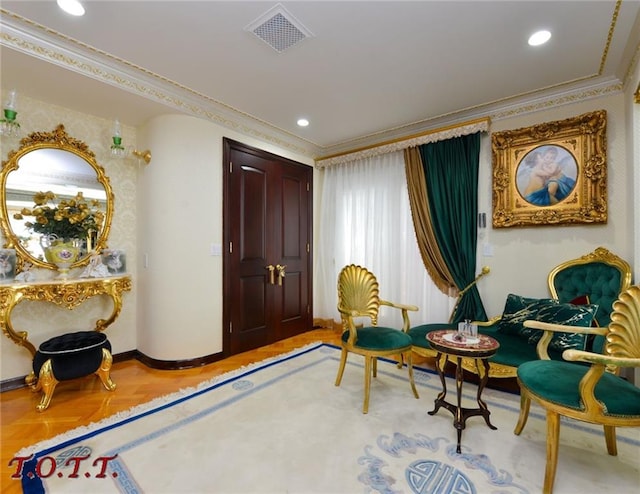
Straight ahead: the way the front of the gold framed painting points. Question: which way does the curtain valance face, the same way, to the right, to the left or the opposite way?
the same way

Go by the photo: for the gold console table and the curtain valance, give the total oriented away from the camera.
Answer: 0

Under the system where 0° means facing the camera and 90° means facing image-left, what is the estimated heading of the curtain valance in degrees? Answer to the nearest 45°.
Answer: approximately 45°

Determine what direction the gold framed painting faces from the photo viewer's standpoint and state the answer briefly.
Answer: facing the viewer and to the left of the viewer

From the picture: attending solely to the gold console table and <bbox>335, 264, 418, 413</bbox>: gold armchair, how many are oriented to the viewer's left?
0

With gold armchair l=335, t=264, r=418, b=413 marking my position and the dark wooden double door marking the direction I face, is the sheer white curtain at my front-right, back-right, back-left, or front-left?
front-right

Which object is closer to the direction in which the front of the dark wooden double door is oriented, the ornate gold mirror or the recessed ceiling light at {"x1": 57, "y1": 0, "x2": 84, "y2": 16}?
the recessed ceiling light

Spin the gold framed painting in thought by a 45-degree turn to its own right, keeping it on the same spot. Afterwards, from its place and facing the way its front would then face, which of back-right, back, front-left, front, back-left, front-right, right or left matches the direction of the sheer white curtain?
front

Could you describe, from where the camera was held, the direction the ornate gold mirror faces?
facing the viewer and to the right of the viewer

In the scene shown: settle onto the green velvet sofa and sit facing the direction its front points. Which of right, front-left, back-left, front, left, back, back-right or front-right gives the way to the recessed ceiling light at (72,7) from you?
front

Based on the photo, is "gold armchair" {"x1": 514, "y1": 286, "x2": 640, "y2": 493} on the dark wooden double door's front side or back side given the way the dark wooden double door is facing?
on the front side

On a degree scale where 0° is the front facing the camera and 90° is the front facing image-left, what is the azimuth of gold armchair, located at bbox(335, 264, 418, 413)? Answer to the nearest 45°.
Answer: approximately 315°

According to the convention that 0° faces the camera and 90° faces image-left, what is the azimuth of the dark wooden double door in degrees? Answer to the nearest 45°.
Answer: approximately 315°

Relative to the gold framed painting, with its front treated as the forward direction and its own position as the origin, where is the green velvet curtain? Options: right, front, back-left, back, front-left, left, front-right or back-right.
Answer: front-right

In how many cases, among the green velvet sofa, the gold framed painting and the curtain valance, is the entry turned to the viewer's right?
0
